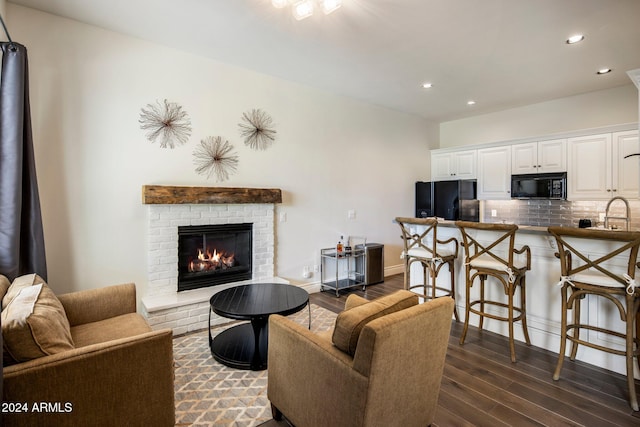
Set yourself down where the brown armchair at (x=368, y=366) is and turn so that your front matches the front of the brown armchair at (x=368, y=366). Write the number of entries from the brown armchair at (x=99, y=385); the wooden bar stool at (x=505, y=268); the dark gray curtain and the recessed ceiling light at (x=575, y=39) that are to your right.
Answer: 2

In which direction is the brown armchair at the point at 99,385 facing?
to the viewer's right

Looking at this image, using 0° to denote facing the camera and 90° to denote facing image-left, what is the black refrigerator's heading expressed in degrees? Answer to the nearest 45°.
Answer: approximately 45°

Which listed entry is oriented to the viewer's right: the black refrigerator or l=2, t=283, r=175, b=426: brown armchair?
the brown armchair

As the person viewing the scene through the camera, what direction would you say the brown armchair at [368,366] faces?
facing away from the viewer and to the left of the viewer

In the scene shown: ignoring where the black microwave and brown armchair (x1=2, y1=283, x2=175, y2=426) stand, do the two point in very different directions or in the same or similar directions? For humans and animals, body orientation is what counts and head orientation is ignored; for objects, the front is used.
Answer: very different directions
